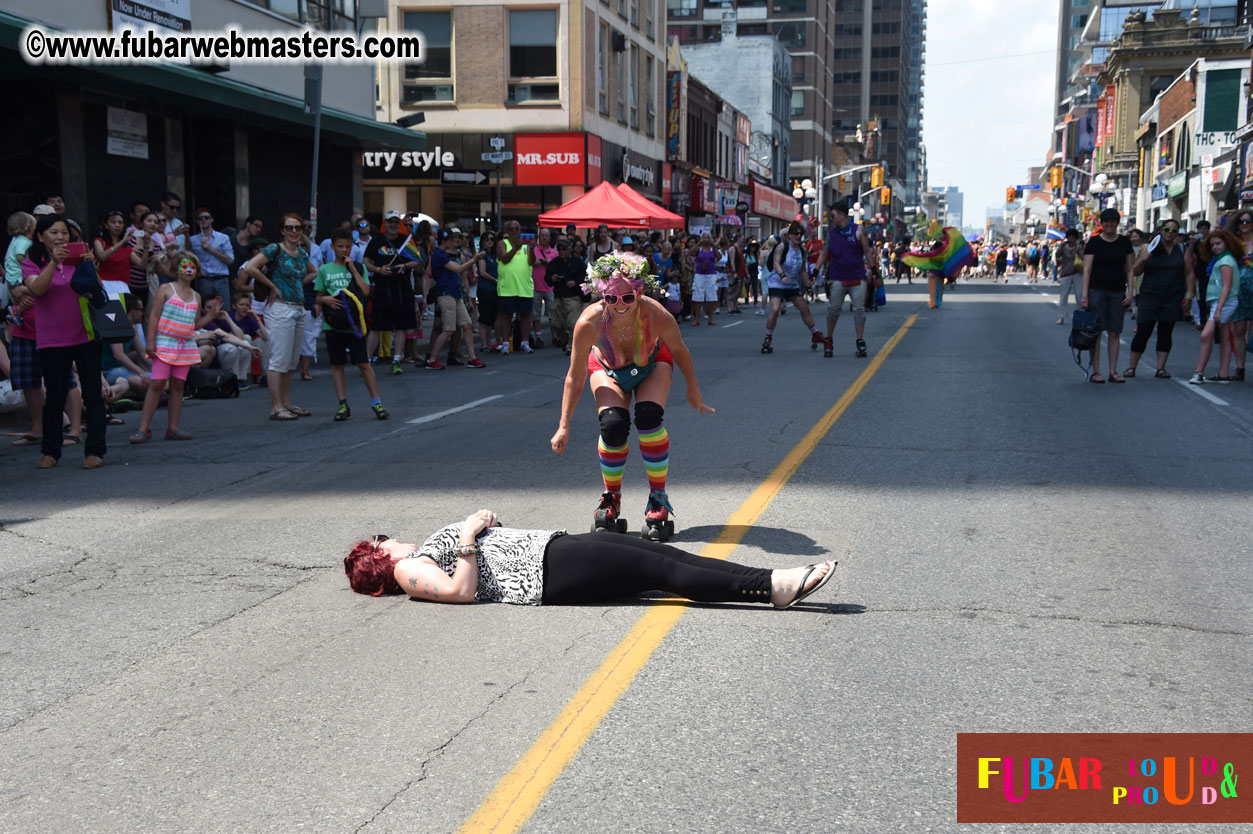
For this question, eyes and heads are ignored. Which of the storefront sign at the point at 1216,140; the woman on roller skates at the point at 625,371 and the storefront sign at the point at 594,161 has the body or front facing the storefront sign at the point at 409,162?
the storefront sign at the point at 1216,140

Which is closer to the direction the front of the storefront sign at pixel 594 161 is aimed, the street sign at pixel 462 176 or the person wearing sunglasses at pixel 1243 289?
the person wearing sunglasses

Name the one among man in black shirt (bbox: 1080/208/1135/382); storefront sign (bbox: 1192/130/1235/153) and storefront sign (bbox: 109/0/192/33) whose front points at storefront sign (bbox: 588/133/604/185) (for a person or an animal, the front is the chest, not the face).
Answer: storefront sign (bbox: 1192/130/1235/153)

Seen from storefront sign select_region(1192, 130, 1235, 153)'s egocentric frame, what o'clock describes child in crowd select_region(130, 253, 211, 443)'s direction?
The child in crowd is roughly at 11 o'clock from the storefront sign.

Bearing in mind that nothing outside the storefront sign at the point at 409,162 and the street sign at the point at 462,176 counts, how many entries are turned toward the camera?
2

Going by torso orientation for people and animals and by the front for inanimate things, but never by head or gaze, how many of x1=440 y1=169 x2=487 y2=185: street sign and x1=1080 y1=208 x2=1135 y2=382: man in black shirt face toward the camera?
2

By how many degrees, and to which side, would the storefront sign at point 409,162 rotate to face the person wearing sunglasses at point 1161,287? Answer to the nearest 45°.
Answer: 0° — it already faces them

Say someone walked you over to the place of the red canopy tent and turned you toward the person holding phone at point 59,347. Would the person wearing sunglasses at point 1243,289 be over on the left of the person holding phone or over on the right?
left
